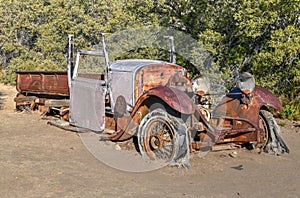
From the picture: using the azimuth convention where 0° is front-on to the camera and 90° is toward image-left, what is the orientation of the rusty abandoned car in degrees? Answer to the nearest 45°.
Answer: approximately 315°
